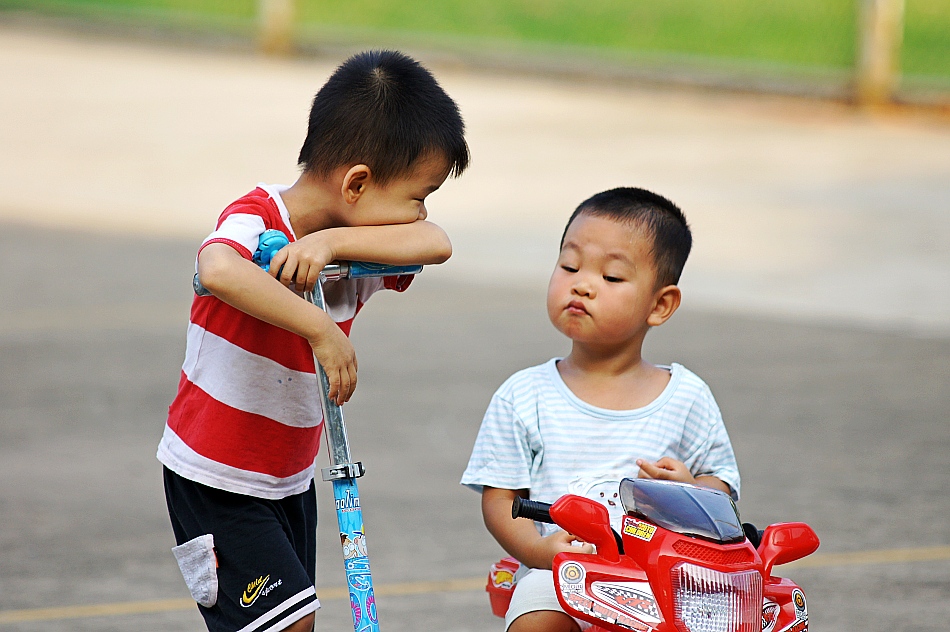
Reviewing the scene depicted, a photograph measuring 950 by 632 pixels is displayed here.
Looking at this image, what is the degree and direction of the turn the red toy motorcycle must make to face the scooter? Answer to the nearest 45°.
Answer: approximately 135° to its right

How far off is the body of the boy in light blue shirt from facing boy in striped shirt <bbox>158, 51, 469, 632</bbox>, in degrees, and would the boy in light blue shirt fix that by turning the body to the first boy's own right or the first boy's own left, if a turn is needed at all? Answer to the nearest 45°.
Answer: approximately 90° to the first boy's own right

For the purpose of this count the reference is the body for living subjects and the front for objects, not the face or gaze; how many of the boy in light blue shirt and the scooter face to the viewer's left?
0

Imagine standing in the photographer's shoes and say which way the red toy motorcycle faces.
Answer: facing the viewer and to the right of the viewer

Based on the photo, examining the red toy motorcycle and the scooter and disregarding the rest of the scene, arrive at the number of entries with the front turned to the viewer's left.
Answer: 0

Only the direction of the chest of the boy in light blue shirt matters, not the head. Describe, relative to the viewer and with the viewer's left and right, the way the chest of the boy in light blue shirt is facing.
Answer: facing the viewer

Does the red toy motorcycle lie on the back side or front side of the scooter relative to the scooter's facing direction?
on the front side

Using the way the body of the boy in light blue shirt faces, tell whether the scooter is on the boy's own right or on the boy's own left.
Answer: on the boy's own right

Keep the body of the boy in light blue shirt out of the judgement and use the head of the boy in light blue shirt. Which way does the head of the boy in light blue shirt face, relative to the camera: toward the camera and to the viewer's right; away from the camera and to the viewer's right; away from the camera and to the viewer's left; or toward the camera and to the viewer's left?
toward the camera and to the viewer's left

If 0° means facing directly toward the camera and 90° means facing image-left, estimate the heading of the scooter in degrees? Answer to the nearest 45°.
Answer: approximately 315°
